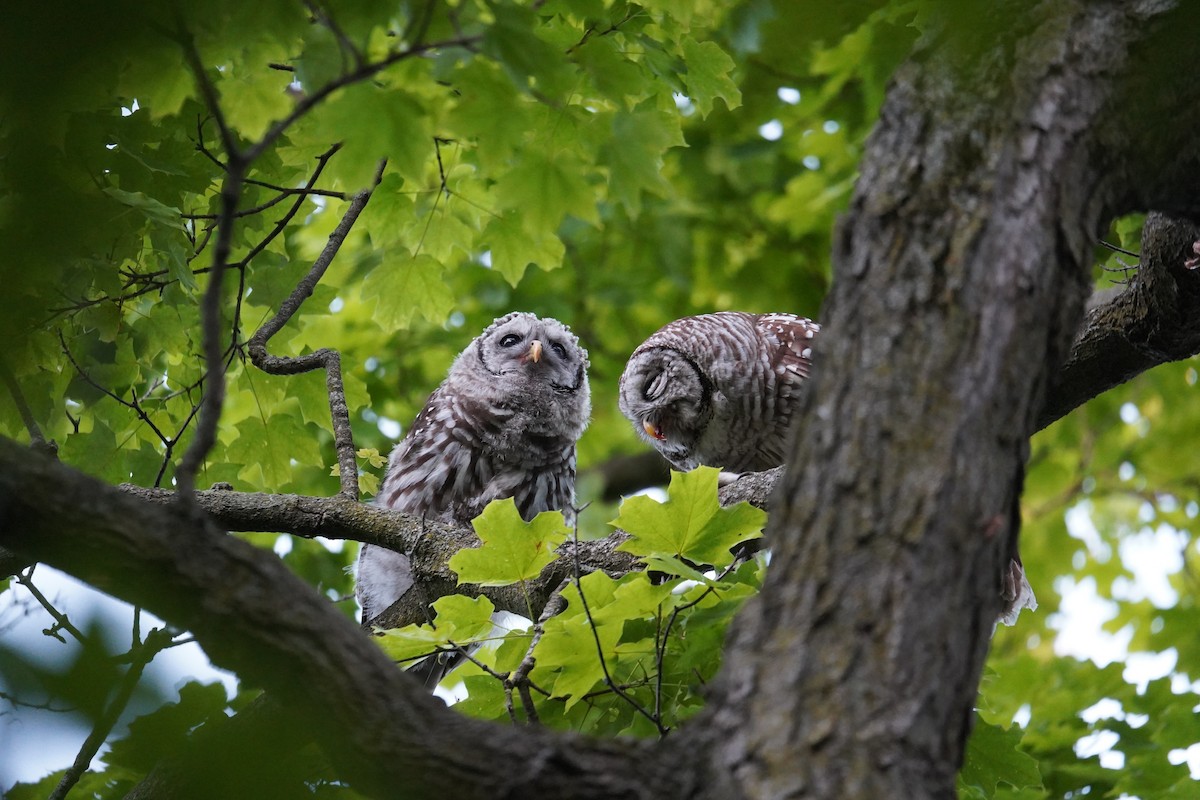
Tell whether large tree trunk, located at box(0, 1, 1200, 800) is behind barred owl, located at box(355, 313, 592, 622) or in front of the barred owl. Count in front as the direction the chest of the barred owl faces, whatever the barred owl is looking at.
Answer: in front

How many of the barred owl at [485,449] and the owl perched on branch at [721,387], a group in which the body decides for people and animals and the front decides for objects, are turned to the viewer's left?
1

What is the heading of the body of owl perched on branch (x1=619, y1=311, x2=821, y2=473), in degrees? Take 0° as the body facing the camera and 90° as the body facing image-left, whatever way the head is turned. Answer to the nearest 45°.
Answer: approximately 90°

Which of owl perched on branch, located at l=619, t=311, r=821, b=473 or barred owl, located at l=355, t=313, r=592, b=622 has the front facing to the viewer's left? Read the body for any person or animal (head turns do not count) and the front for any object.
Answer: the owl perched on branch

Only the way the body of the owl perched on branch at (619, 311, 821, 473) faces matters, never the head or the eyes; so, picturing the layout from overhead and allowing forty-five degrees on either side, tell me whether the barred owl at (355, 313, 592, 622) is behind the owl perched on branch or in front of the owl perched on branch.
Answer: in front
